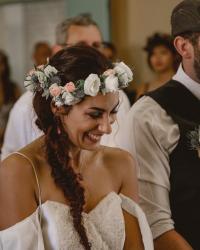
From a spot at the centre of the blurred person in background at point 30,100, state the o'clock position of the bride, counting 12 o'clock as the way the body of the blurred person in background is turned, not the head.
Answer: The bride is roughly at 1 o'clock from the blurred person in background.

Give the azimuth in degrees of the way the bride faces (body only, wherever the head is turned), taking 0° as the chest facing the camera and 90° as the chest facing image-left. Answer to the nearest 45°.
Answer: approximately 315°

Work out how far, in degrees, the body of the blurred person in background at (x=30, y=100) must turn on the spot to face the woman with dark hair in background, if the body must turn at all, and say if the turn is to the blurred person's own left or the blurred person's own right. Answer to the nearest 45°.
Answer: approximately 90° to the blurred person's own left

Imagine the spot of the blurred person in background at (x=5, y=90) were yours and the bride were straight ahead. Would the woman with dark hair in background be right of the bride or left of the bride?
left

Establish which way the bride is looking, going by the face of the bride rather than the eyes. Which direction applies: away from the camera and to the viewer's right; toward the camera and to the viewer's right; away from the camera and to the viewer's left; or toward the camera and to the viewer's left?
toward the camera and to the viewer's right

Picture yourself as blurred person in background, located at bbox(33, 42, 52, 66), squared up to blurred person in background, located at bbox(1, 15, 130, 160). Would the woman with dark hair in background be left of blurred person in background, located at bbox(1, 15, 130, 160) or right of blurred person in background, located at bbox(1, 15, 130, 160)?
left

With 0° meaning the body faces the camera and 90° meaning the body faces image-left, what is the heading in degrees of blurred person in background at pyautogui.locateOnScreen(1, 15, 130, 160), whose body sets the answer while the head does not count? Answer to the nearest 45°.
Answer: approximately 315°
